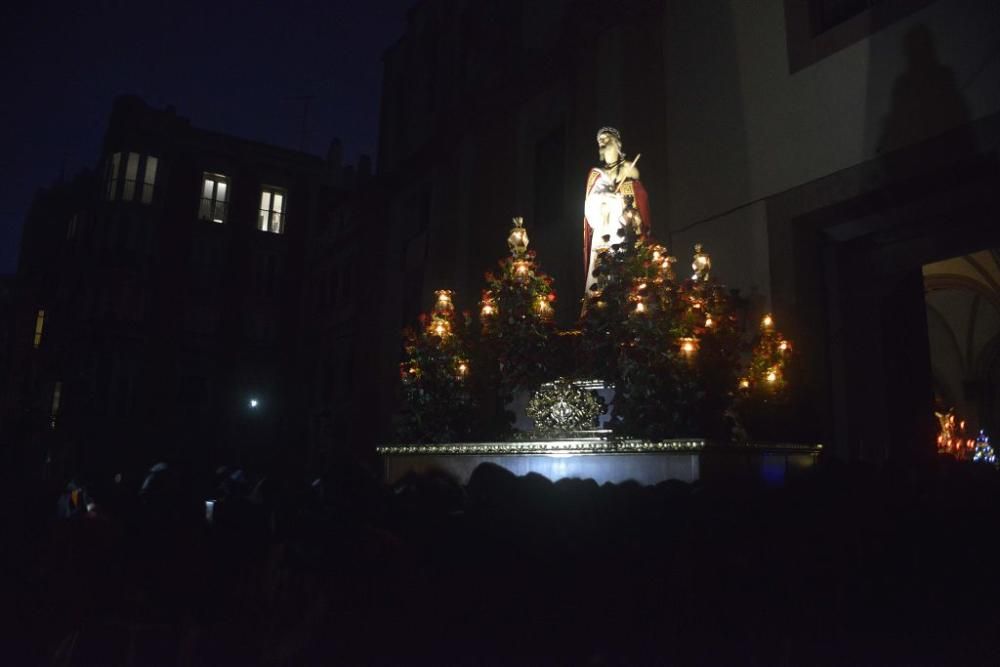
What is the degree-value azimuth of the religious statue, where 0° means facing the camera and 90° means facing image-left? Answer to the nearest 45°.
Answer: approximately 45°

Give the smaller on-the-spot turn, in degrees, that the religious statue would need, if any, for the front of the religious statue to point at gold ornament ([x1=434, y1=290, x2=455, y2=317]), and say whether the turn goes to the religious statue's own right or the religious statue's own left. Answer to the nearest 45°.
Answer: approximately 45° to the religious statue's own right

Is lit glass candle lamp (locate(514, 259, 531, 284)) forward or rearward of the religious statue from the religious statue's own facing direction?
forward
